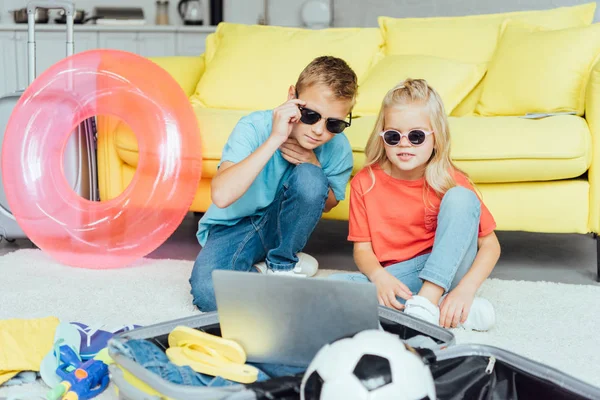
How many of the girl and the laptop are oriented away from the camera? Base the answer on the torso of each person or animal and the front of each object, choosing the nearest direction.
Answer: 1

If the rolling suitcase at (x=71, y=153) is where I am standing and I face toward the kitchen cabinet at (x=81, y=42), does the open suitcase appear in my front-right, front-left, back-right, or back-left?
back-right

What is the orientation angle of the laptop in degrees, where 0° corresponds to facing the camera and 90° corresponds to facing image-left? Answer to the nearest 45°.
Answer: approximately 180°

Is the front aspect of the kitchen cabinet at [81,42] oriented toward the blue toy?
yes

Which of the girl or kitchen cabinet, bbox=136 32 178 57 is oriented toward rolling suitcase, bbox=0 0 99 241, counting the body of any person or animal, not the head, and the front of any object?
the kitchen cabinet

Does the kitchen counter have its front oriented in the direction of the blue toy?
yes

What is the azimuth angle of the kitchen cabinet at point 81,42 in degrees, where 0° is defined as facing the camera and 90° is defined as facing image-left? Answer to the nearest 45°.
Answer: approximately 0°
